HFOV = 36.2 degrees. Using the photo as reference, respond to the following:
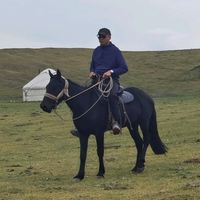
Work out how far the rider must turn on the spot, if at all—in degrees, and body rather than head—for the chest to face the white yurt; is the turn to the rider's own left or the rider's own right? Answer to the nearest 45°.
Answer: approximately 135° to the rider's own right

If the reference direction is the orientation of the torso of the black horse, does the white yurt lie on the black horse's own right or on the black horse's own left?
on the black horse's own right

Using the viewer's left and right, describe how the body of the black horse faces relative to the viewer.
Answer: facing the viewer and to the left of the viewer
